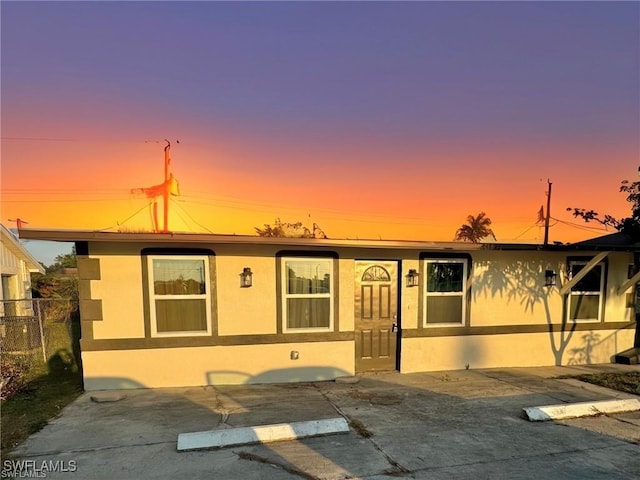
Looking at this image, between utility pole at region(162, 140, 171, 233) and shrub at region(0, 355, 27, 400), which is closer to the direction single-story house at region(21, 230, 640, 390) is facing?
the shrub

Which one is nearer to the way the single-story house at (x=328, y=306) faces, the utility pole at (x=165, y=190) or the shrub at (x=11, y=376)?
the shrub

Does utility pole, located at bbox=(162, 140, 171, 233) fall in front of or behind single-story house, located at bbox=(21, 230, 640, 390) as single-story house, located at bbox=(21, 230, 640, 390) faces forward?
behind

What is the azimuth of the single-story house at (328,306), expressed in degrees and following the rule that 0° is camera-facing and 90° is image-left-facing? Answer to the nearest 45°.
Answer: approximately 0°

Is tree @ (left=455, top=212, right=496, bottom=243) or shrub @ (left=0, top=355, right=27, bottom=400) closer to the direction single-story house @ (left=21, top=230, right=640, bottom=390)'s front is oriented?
the shrub

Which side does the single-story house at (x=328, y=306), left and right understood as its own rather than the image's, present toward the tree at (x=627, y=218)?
left

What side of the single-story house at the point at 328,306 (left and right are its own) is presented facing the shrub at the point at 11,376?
right

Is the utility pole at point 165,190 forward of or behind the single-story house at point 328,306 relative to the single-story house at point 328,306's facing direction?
behind

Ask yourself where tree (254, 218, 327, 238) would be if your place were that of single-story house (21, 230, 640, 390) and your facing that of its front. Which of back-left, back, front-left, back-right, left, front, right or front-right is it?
back

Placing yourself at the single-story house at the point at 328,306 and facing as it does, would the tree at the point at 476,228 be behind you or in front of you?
behind
